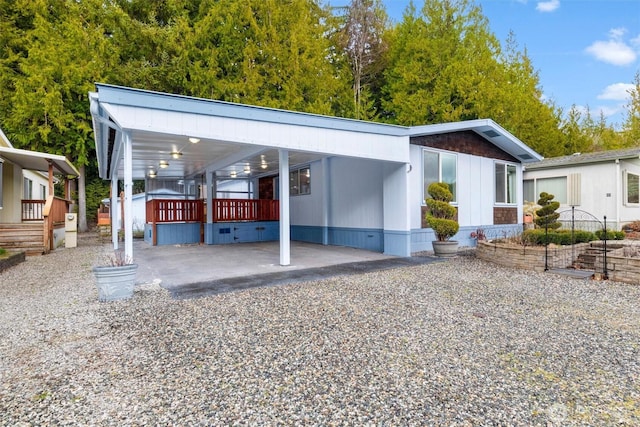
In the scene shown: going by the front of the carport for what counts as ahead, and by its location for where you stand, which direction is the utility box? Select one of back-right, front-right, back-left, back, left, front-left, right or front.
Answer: back-right

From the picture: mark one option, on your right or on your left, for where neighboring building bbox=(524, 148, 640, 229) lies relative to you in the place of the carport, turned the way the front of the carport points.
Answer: on your left

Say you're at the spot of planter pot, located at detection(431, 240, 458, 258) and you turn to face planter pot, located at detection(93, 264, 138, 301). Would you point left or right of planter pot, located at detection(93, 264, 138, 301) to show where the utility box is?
right

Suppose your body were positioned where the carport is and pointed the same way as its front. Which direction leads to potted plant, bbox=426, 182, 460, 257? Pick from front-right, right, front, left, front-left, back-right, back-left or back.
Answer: left

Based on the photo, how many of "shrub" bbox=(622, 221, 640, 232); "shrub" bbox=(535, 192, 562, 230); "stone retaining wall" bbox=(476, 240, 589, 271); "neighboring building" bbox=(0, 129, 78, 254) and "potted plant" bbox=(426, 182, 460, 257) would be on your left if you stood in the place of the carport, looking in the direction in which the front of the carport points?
4

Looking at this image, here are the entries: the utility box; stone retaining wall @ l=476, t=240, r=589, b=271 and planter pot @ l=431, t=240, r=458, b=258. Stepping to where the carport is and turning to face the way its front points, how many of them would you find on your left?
2

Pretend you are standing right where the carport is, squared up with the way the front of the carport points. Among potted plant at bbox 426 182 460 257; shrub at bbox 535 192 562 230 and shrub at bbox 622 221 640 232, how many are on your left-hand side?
3

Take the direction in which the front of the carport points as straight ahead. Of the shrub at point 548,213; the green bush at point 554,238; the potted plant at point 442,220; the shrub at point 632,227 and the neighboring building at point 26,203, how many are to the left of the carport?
4

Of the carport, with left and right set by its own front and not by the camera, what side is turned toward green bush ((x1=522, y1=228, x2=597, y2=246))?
left

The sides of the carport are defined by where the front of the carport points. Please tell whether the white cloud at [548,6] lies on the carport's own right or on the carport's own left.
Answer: on the carport's own left

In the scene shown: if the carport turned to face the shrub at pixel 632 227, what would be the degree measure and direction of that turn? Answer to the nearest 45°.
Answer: approximately 90° to its left

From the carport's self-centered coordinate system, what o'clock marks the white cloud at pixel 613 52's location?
The white cloud is roughly at 8 o'clock from the carport.

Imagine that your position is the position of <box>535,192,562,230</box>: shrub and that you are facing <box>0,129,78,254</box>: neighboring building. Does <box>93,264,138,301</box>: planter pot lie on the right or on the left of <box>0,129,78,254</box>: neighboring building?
left

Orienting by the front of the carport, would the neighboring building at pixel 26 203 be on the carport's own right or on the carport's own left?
on the carport's own right

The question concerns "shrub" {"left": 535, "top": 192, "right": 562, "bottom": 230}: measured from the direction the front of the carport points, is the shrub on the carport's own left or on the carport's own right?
on the carport's own left

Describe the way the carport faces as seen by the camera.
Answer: facing the viewer

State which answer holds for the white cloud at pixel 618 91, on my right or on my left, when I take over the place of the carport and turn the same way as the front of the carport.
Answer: on my left
